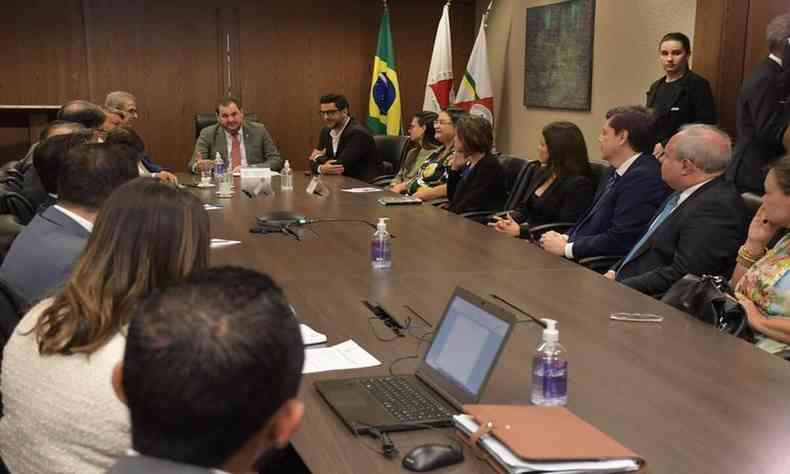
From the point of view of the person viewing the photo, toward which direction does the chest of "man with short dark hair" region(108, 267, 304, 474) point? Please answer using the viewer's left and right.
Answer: facing away from the viewer and to the right of the viewer

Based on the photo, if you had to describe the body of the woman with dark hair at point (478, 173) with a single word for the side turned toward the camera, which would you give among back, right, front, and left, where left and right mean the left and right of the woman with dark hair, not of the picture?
left

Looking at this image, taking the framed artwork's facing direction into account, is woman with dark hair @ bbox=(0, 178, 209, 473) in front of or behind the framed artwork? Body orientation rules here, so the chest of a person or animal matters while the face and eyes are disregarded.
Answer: in front

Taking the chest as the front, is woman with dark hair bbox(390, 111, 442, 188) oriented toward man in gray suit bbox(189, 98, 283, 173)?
yes

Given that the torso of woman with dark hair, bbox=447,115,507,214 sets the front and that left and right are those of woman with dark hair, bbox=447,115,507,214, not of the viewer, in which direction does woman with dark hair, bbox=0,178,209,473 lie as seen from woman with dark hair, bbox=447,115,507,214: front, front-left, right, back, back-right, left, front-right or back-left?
left

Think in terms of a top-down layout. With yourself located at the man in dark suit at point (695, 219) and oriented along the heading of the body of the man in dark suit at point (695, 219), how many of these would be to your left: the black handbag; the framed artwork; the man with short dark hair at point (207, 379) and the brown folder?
3

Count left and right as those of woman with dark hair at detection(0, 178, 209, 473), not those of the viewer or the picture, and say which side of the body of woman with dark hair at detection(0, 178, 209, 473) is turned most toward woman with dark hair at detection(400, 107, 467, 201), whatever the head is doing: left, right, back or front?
front

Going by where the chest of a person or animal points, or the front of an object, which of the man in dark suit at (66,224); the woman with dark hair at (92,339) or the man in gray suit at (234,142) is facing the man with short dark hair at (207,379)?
the man in gray suit

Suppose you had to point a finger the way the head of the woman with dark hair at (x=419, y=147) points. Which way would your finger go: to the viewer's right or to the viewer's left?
to the viewer's left

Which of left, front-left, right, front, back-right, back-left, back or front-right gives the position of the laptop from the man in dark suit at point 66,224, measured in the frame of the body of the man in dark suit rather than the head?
right

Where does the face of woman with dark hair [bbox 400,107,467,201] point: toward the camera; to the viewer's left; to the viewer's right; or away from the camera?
to the viewer's left

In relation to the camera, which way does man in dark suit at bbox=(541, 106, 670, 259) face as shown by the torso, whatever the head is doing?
to the viewer's left

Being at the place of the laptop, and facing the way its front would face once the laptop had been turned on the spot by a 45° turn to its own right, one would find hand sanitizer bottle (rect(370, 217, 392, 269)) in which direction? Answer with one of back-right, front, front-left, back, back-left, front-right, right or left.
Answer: right

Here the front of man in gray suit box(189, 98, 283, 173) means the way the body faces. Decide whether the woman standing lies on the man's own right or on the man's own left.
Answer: on the man's own left

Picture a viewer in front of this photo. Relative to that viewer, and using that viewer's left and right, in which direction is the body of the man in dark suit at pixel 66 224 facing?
facing away from the viewer and to the right of the viewer

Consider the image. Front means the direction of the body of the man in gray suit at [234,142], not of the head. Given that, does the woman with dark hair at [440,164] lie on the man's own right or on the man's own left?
on the man's own left
